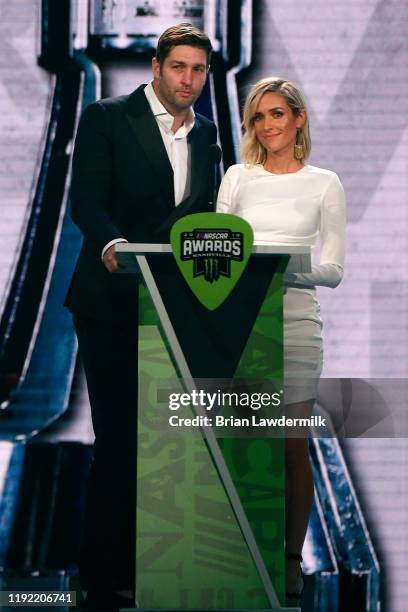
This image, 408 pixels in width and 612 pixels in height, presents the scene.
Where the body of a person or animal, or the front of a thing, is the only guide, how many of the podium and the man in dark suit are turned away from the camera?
0

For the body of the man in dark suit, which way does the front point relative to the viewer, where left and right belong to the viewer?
facing the viewer and to the right of the viewer

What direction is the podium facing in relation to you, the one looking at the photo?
facing the viewer
